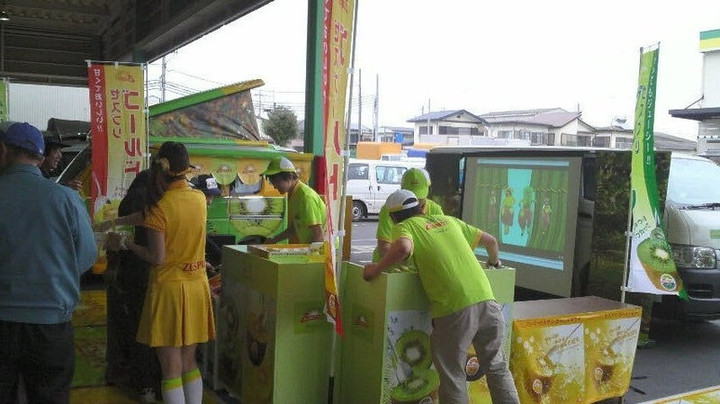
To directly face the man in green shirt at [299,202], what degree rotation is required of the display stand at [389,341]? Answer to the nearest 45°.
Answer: approximately 180°

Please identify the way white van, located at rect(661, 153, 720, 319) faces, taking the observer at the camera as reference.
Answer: facing the viewer

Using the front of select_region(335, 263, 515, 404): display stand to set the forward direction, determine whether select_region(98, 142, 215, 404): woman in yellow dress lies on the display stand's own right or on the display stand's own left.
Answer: on the display stand's own right

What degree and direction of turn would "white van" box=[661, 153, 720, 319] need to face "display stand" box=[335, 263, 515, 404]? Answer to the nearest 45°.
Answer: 0° — it already faces it

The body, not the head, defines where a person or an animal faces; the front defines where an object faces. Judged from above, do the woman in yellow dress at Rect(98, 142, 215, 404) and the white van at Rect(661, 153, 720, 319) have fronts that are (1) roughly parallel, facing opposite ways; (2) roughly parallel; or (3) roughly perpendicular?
roughly perpendicular

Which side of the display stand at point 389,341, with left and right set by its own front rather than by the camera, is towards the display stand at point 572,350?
left

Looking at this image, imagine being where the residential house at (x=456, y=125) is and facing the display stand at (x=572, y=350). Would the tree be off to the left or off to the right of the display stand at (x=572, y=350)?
right

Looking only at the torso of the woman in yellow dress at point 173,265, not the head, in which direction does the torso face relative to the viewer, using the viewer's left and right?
facing away from the viewer and to the left of the viewer
